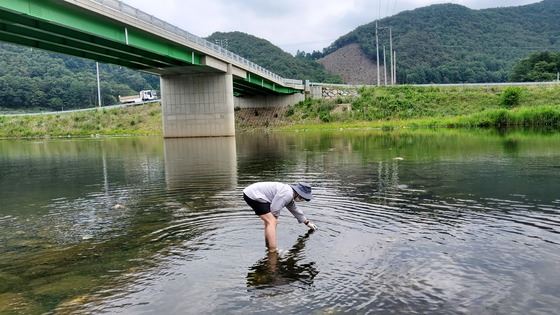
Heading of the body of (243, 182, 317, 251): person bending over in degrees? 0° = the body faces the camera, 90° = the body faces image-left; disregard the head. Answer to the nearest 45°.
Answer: approximately 270°
